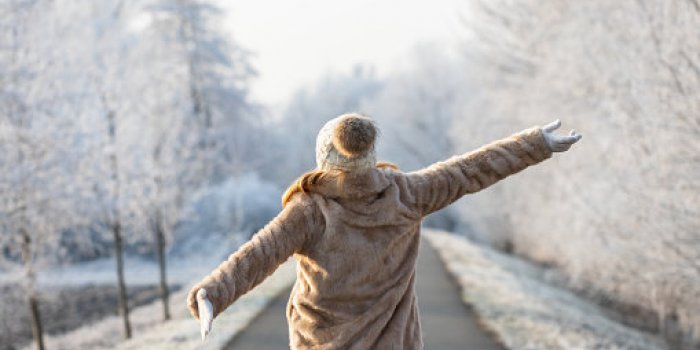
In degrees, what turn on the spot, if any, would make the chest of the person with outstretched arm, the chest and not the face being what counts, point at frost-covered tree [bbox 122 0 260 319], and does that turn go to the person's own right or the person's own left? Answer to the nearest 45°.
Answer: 0° — they already face it

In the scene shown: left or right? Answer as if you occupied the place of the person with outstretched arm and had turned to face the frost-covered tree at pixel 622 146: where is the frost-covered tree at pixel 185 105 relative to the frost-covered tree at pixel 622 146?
left

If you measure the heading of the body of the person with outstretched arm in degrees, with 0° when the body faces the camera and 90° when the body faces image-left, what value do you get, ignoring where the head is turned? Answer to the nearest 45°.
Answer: approximately 180°

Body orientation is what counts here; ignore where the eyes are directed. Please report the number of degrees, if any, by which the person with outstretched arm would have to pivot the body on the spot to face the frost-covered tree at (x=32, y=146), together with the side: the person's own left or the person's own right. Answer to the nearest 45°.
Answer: approximately 45° to the person's own left

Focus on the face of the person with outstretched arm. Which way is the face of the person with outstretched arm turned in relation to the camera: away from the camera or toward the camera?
away from the camera
